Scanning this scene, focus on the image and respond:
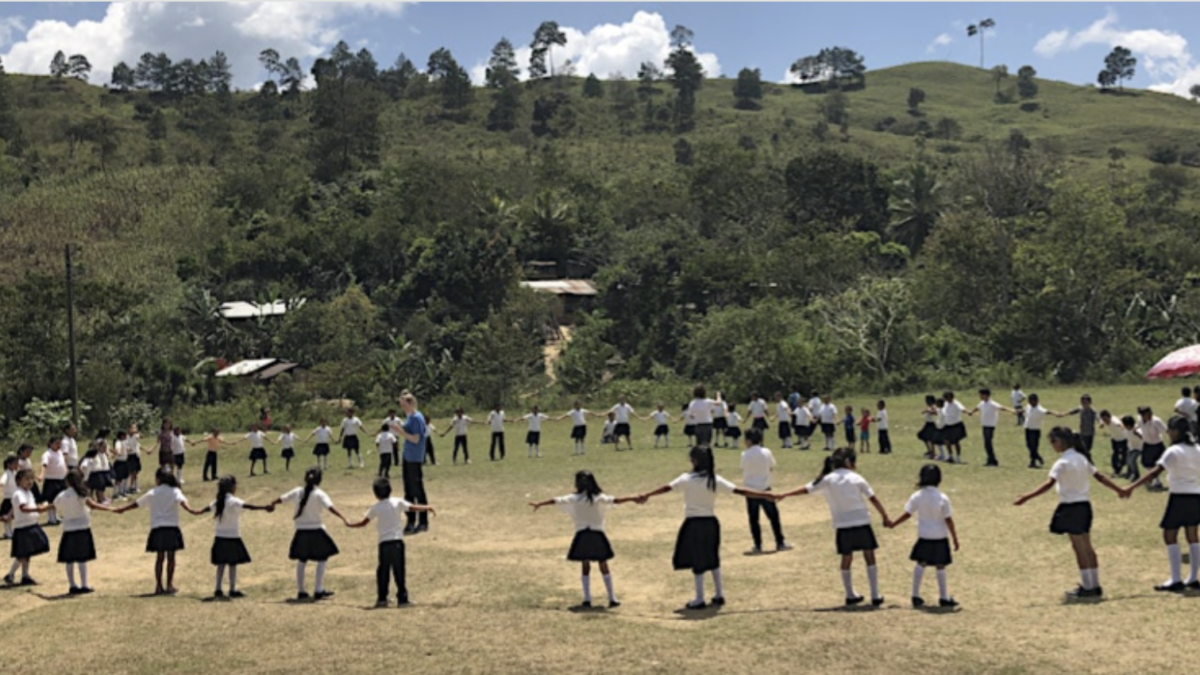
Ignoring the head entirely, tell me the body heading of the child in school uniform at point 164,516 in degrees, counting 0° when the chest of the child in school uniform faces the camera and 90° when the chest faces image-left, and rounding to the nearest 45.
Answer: approximately 180°

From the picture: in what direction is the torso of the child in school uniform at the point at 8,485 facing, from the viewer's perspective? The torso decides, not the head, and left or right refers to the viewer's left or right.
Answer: facing to the right of the viewer

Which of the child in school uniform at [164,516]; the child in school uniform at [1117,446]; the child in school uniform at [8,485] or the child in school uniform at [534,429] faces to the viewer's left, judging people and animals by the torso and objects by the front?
the child in school uniform at [1117,446]

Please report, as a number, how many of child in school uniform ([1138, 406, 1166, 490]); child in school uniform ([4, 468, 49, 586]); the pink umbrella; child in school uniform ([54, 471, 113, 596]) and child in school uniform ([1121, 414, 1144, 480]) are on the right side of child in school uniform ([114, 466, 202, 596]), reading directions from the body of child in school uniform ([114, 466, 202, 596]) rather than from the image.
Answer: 3

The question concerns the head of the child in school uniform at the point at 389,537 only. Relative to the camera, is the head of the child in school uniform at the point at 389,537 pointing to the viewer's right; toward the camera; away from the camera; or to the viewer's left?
away from the camera

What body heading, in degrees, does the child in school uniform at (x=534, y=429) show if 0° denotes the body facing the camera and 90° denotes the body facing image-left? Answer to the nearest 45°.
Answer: approximately 0°

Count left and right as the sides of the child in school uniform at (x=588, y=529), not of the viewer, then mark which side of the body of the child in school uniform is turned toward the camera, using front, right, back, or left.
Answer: back

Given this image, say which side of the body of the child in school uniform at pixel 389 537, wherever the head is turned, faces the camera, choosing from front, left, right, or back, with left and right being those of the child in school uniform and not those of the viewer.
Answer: back

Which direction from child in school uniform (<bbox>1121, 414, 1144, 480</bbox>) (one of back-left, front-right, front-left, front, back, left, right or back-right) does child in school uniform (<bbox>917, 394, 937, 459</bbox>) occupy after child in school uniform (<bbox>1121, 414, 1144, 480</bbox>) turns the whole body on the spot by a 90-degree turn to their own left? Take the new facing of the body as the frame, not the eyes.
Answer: back-right

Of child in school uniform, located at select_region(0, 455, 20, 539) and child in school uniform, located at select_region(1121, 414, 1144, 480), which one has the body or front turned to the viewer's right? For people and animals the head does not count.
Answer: child in school uniform, located at select_region(0, 455, 20, 539)

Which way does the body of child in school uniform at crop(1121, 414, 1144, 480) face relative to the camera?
to the viewer's left

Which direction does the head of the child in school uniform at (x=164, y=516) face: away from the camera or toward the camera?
away from the camera

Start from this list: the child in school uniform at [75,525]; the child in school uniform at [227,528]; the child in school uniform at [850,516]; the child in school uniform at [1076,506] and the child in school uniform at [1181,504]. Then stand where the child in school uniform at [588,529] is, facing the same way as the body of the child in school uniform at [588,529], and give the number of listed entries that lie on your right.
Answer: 3
